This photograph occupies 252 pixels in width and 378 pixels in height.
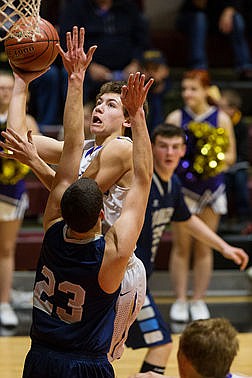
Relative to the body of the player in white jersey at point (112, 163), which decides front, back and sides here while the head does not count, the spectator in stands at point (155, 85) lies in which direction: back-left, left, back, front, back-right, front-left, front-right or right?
back-right

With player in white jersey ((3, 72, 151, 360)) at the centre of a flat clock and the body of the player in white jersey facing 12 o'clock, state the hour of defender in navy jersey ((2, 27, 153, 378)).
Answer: The defender in navy jersey is roughly at 11 o'clock from the player in white jersey.

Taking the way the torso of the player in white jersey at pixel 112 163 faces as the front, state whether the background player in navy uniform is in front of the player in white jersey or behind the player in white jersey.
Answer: behind

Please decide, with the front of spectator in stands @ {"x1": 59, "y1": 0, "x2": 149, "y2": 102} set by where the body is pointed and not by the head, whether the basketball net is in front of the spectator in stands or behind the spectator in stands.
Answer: in front

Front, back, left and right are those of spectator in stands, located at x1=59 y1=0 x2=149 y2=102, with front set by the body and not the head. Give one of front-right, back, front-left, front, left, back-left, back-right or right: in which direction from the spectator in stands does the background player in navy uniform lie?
front

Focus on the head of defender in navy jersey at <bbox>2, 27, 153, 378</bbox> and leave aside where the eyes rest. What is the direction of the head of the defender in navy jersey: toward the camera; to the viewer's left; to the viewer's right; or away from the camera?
away from the camera

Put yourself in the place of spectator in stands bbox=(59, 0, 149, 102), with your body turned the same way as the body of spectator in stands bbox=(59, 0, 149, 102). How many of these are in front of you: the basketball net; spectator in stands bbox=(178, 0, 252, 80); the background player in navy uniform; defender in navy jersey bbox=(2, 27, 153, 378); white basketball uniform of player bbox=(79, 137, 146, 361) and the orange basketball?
5

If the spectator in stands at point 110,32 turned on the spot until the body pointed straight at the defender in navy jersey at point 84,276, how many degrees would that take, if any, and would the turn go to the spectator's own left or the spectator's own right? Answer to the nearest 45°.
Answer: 0° — they already face them

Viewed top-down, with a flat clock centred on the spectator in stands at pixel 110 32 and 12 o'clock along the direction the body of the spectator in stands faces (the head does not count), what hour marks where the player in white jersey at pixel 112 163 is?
The player in white jersey is roughly at 12 o'clock from the spectator in stands.

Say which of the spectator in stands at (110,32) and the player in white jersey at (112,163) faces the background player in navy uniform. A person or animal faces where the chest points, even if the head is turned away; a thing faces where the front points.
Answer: the spectator in stands

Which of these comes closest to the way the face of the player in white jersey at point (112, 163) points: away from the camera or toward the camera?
toward the camera

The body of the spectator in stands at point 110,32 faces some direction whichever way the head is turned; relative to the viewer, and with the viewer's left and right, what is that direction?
facing the viewer

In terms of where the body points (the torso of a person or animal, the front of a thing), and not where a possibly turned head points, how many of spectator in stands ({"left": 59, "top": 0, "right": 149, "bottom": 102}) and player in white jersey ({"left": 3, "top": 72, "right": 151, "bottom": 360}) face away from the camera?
0

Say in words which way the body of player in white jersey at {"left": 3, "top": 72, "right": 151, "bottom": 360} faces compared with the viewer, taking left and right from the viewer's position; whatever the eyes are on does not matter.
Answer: facing the viewer and to the left of the viewer

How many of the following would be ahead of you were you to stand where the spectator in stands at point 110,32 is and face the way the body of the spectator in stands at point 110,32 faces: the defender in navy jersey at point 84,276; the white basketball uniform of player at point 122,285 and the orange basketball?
3
